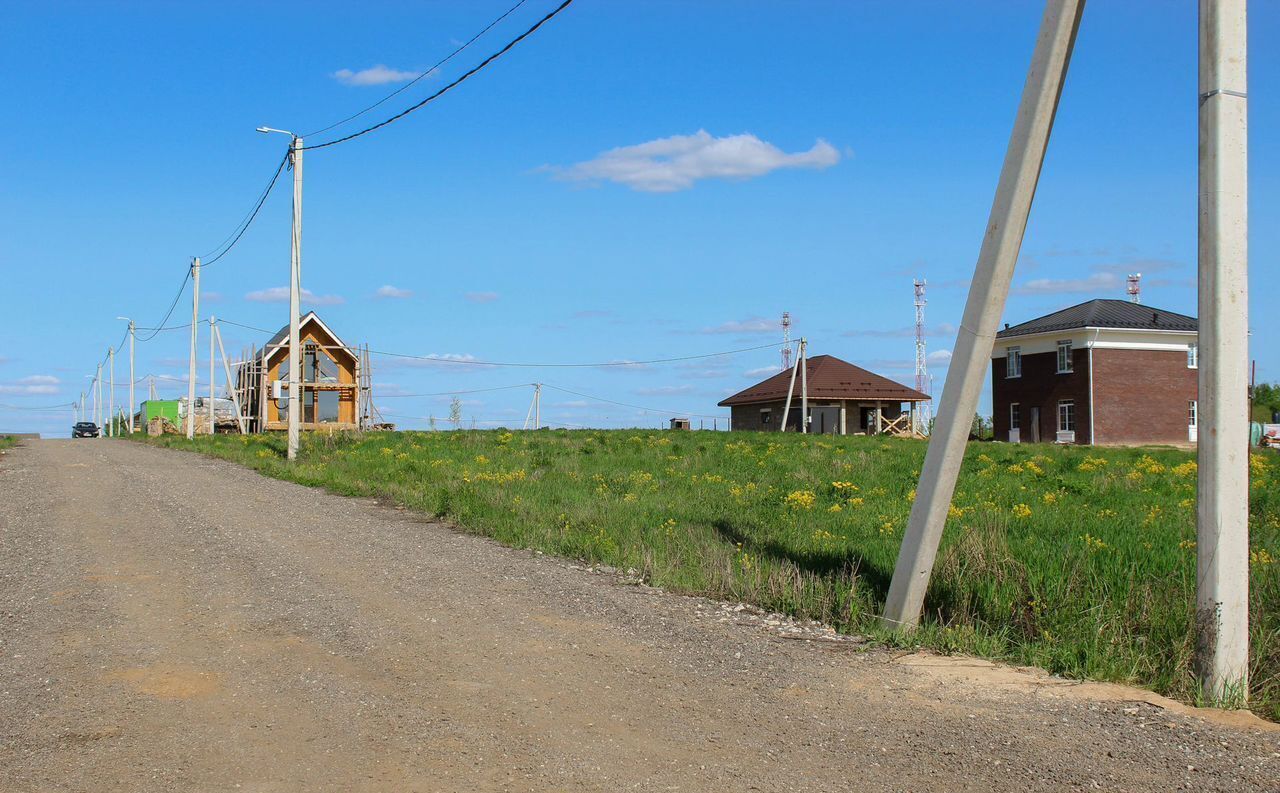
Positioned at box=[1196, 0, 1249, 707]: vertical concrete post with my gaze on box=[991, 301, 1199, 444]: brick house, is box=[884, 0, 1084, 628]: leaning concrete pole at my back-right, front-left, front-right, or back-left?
front-left

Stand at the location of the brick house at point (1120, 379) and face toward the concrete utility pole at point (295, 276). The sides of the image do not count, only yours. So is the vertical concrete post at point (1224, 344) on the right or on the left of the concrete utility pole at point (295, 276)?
left

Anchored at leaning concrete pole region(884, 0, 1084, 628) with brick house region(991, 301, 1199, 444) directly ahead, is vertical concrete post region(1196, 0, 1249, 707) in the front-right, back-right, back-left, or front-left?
back-right

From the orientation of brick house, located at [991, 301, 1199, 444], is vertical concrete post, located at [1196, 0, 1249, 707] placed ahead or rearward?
ahead

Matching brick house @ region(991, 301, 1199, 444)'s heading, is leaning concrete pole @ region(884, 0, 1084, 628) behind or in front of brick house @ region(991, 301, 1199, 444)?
in front

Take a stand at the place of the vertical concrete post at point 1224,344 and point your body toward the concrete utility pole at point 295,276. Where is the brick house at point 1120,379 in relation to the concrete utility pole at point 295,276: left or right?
right
